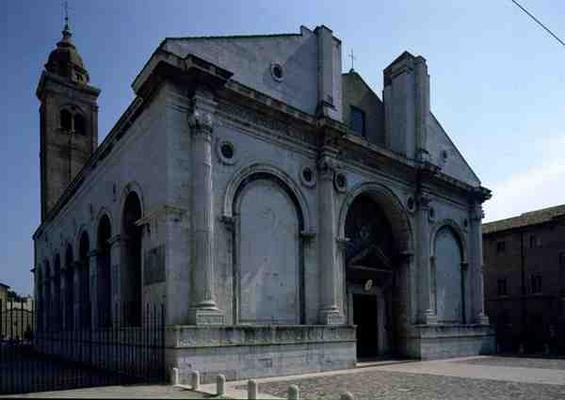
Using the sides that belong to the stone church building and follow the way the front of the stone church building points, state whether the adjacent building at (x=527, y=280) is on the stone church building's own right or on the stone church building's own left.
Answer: on the stone church building's own left

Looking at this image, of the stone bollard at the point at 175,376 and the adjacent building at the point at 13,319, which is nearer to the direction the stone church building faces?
the stone bollard

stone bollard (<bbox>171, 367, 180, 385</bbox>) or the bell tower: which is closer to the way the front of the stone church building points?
the stone bollard

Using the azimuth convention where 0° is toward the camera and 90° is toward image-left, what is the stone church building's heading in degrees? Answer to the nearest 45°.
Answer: approximately 315°

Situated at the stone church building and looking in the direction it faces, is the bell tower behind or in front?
behind

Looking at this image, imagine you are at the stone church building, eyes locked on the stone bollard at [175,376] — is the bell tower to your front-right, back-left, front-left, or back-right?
back-right
